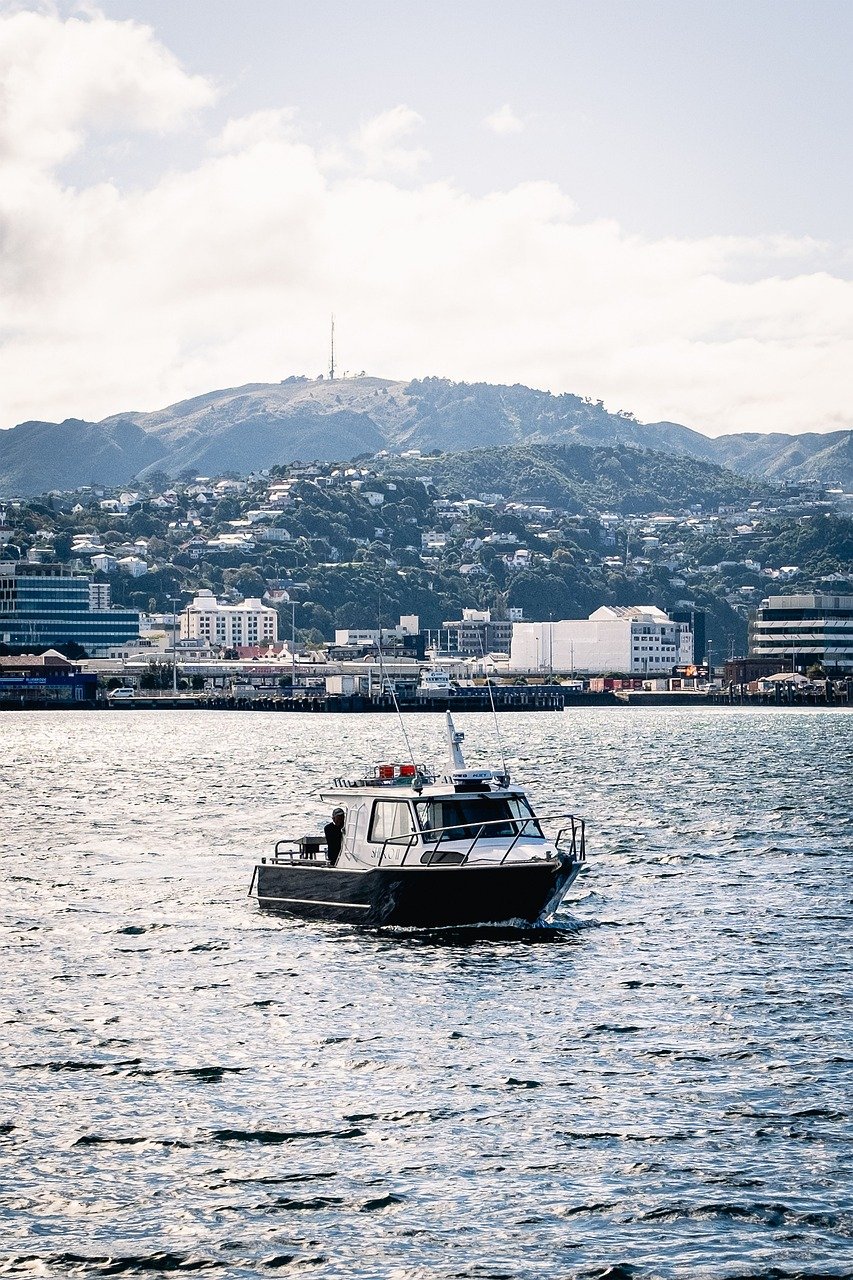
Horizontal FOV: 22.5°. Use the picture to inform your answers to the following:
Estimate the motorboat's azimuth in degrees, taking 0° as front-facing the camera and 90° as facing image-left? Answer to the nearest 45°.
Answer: approximately 315°
